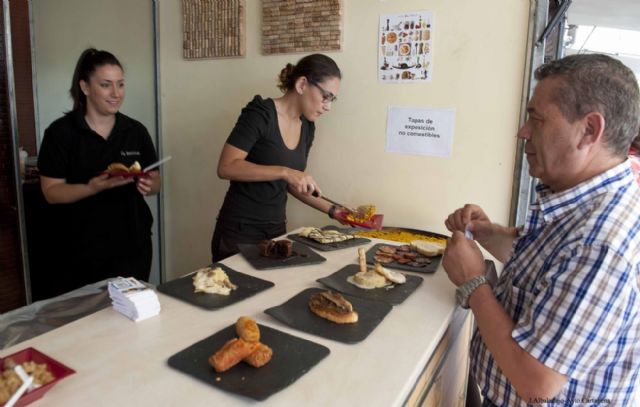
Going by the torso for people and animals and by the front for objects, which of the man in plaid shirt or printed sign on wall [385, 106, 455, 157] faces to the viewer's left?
the man in plaid shirt

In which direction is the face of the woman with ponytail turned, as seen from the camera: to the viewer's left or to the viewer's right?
to the viewer's right

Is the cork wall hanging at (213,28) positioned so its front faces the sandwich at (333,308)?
yes

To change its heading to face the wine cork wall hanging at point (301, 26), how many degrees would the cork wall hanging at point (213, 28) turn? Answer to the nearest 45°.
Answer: approximately 45° to its left

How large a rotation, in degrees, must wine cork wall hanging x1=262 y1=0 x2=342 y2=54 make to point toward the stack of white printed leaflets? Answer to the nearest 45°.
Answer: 0° — it already faces it

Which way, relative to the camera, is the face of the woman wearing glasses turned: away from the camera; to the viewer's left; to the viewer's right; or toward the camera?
to the viewer's right

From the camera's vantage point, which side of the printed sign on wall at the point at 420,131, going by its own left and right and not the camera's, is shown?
front

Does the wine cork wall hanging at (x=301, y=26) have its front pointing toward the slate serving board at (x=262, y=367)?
yes

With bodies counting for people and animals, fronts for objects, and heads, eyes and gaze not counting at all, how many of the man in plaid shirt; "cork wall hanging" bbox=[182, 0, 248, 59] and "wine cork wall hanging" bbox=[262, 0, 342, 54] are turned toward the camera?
2

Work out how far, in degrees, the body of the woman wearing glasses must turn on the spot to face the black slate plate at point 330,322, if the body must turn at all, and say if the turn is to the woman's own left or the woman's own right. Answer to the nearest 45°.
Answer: approximately 45° to the woman's own right

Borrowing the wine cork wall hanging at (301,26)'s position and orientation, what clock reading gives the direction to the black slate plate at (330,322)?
The black slate plate is roughly at 12 o'clock from the wine cork wall hanging.

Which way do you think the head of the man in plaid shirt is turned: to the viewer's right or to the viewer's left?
to the viewer's left

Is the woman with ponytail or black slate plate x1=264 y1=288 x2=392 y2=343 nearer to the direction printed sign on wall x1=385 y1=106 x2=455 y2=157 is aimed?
the black slate plate

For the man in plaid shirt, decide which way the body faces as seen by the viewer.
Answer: to the viewer's left

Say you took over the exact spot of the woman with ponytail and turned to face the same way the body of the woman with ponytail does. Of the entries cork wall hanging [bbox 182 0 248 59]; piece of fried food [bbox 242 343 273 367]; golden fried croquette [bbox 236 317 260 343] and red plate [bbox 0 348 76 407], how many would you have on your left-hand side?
1
